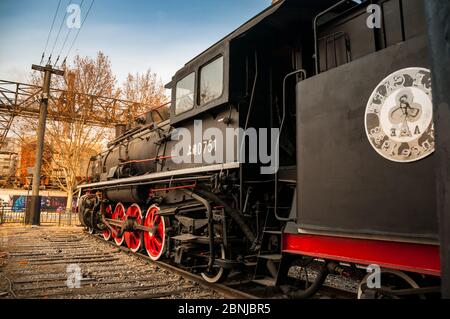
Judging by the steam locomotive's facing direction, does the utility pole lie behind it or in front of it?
in front

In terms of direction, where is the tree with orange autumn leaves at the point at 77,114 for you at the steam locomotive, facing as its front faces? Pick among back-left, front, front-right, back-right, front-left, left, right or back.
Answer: front

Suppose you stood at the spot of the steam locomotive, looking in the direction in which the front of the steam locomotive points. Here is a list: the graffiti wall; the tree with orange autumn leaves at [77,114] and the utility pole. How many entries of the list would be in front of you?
3

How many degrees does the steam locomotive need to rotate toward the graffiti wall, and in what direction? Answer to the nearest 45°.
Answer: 0° — it already faces it

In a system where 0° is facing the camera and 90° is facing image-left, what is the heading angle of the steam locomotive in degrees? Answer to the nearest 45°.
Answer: approximately 135°

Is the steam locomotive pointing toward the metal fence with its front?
yes

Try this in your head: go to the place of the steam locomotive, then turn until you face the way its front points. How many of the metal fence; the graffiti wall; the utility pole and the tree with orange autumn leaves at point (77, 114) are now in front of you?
4
